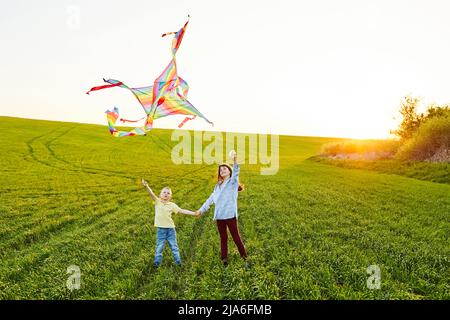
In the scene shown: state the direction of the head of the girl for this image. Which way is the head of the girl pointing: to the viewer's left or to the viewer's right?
to the viewer's left

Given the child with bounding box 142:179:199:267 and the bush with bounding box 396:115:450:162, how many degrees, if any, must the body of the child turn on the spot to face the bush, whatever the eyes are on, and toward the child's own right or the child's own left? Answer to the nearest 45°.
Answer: approximately 135° to the child's own left

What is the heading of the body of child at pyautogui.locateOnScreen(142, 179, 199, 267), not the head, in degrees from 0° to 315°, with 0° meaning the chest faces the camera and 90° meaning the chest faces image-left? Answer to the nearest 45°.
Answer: approximately 0°
